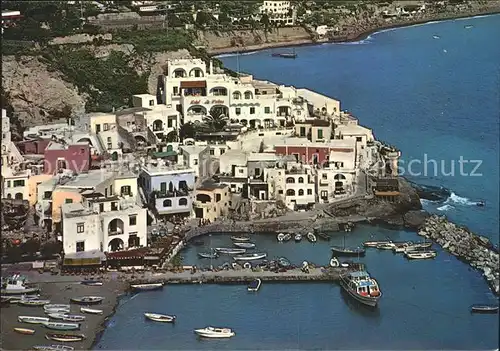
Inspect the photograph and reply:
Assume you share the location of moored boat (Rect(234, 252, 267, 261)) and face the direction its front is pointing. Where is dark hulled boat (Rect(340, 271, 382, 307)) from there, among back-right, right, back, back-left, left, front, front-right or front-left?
front-right

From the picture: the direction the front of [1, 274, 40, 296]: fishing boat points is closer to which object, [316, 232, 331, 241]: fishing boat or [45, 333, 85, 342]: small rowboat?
the fishing boat

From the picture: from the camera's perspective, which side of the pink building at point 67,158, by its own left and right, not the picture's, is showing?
front

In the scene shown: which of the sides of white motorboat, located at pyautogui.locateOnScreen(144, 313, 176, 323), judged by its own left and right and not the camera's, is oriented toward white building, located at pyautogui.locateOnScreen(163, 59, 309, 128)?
right

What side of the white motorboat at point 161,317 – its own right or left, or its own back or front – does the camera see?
left

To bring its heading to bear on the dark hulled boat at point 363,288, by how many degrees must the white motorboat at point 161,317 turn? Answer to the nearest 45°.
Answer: approximately 180°

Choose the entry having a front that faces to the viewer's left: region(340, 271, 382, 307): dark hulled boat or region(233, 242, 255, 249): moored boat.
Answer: the moored boat

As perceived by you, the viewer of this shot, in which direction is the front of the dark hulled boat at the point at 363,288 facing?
facing the viewer and to the right of the viewer

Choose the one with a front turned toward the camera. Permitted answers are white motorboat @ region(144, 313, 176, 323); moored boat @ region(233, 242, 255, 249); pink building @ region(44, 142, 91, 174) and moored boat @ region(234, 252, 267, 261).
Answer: the pink building

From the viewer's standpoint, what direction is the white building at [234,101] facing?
toward the camera
